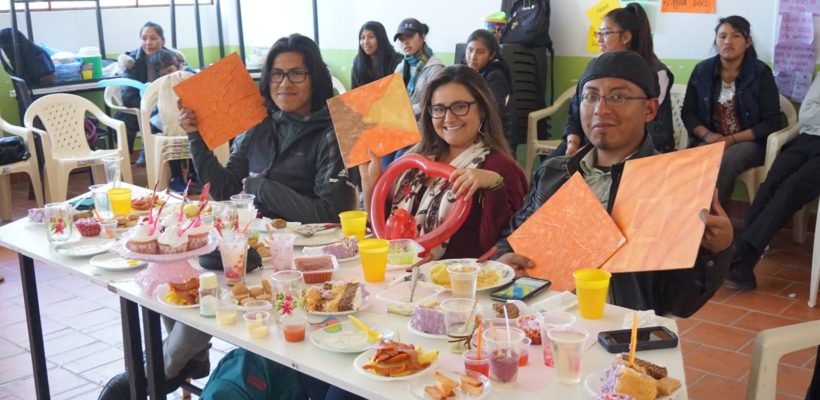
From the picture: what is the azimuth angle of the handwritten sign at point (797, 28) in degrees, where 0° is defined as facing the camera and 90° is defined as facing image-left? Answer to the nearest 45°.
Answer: approximately 0°

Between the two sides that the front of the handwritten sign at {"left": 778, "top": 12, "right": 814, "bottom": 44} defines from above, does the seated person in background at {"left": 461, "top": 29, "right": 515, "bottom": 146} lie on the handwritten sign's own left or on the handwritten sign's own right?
on the handwritten sign's own right

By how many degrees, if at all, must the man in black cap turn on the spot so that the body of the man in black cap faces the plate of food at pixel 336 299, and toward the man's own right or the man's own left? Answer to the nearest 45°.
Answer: approximately 45° to the man's own right

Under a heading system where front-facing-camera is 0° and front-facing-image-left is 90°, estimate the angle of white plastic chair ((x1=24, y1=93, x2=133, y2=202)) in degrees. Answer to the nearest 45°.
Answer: approximately 315°

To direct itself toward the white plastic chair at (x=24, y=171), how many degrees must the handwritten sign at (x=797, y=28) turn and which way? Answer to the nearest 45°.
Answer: approximately 90° to its right
